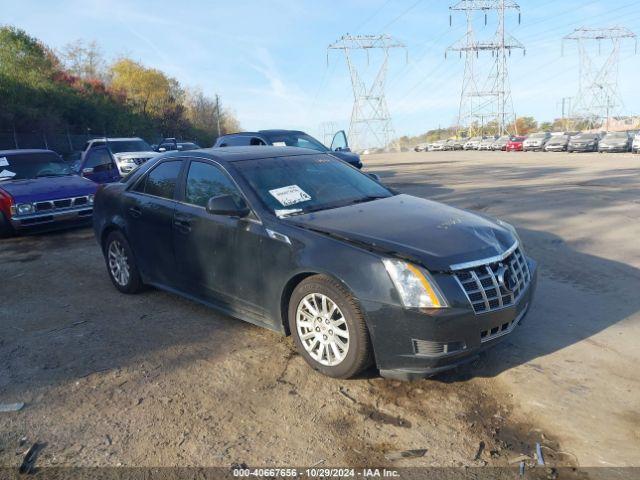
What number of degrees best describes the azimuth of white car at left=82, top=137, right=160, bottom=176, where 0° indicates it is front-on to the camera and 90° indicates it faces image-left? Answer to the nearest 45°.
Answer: approximately 315°

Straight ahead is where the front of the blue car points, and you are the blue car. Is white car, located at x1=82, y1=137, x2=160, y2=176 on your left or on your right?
on your left

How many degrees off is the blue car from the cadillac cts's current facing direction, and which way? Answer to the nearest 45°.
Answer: approximately 180°

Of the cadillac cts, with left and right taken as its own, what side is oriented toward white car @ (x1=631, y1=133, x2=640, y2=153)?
left

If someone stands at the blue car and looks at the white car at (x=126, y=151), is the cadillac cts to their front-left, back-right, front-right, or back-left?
back-right

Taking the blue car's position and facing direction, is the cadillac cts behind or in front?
in front

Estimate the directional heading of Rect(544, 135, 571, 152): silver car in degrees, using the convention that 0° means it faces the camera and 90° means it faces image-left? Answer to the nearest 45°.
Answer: approximately 45°

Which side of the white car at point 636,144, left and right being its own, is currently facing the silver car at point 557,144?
right

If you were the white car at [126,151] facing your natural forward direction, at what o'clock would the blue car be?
The blue car is roughly at 2 o'clock from the white car.

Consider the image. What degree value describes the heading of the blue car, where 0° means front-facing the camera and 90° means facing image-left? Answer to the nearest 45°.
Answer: approximately 315°
